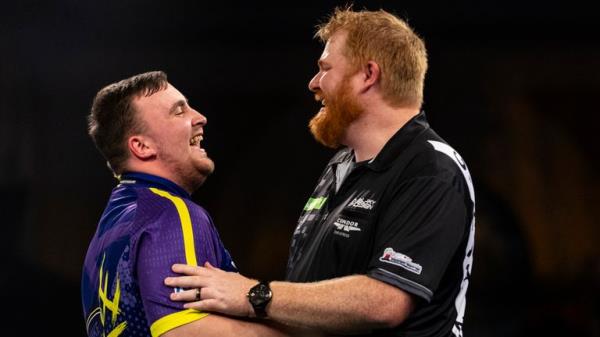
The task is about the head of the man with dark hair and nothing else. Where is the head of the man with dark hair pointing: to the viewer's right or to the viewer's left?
to the viewer's right

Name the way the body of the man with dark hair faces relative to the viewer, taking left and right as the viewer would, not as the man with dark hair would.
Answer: facing to the right of the viewer

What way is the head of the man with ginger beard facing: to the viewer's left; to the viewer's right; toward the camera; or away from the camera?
to the viewer's left

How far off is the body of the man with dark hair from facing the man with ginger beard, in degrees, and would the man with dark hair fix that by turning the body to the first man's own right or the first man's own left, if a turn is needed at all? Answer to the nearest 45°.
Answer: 0° — they already face them
